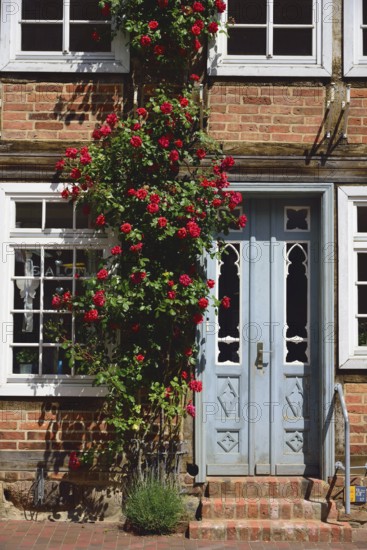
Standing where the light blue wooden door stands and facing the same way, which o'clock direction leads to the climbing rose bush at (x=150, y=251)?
The climbing rose bush is roughly at 2 o'clock from the light blue wooden door.

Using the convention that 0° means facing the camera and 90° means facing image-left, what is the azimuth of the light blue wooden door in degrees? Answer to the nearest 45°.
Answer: approximately 0°
